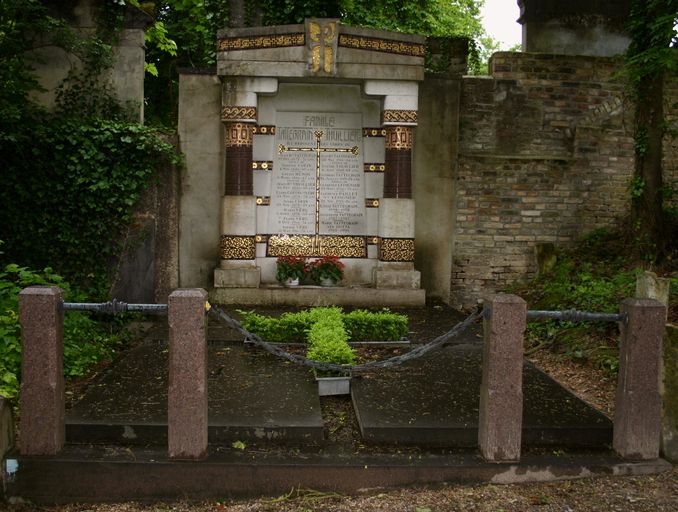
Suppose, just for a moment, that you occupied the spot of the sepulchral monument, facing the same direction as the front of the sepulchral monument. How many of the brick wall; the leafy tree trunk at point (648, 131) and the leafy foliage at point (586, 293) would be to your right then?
0

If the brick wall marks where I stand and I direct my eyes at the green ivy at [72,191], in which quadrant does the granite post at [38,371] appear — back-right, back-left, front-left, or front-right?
front-left

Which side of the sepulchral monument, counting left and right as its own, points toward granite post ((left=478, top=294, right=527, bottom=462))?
front

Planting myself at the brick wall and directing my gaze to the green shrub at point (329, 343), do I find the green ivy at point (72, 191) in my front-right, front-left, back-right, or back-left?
front-right

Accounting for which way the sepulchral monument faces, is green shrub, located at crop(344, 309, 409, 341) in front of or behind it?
in front

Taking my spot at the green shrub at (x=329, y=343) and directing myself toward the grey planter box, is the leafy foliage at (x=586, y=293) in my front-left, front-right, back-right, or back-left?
back-left

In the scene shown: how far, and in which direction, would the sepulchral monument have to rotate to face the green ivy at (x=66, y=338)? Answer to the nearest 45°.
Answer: approximately 45° to its right

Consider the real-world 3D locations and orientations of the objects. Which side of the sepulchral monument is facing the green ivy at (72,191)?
right

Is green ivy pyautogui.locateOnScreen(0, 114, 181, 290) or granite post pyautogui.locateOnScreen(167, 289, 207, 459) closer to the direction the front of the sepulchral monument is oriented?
the granite post

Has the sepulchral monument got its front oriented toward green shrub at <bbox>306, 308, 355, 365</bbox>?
yes

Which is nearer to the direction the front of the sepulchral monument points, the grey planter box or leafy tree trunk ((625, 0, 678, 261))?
the grey planter box

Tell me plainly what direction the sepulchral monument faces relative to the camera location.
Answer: facing the viewer

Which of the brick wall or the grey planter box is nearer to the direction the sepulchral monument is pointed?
the grey planter box

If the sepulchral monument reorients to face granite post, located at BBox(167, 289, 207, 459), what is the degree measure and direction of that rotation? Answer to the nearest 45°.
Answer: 0° — it already faces it

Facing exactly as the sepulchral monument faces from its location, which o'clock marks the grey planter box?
The grey planter box is roughly at 12 o'clock from the sepulchral monument.

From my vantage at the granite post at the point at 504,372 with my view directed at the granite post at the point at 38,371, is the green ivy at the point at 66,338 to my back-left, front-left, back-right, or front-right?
front-right

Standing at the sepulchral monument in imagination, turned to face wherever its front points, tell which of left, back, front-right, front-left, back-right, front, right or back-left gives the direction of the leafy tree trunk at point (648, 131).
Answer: left
